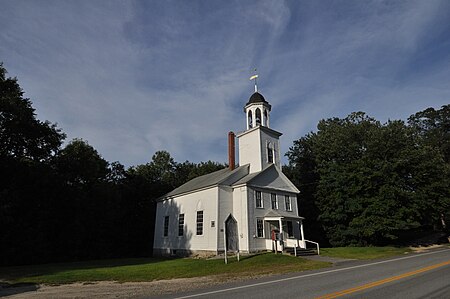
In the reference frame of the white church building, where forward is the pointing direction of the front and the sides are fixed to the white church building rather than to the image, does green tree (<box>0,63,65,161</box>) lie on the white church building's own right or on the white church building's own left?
on the white church building's own right

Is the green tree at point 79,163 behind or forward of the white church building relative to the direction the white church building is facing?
behind

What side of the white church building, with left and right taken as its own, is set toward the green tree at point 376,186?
left

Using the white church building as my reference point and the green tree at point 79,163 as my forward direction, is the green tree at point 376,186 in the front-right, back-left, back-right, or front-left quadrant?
back-right

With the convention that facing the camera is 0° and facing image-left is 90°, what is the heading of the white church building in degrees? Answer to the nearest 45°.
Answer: approximately 315°
